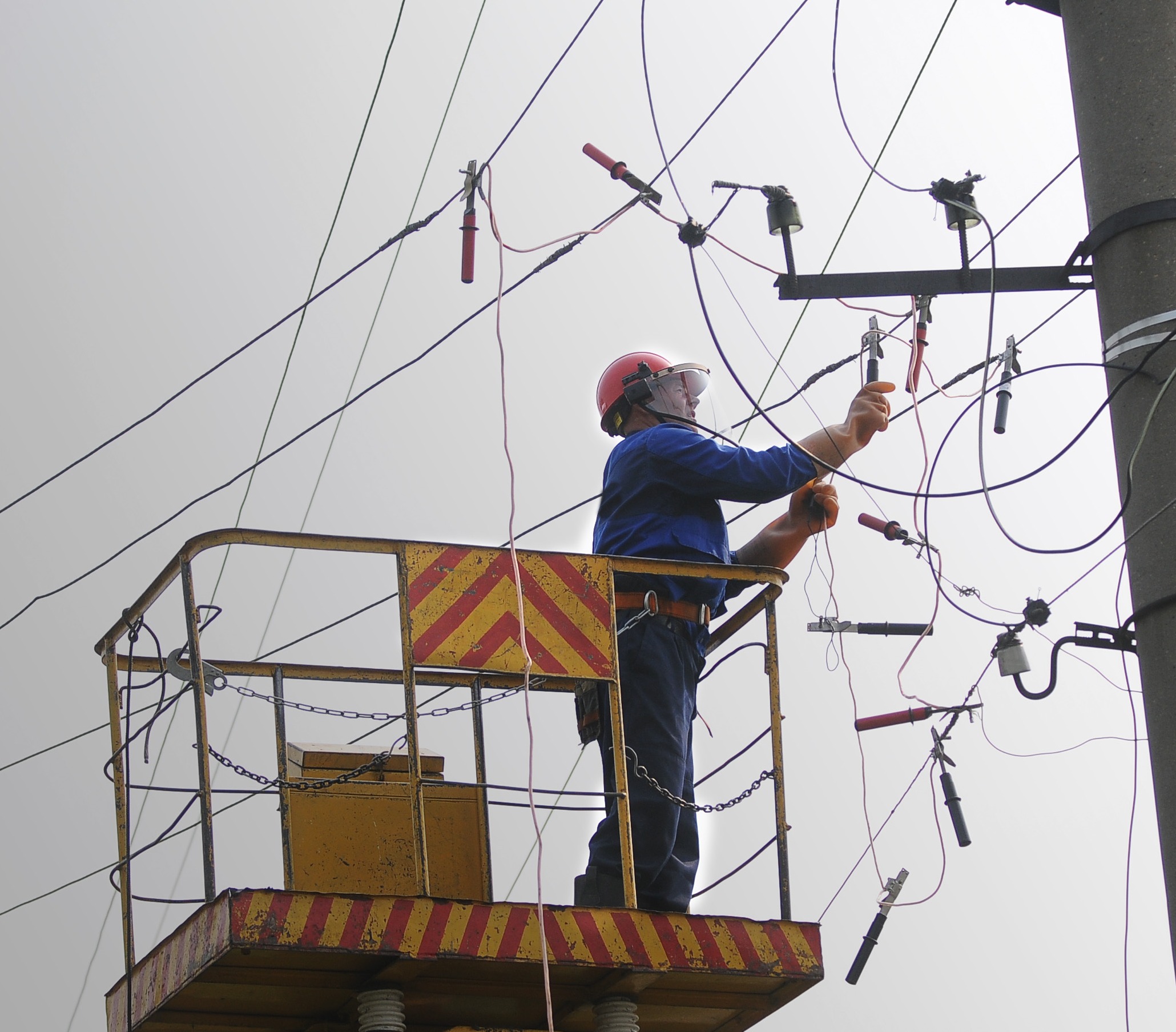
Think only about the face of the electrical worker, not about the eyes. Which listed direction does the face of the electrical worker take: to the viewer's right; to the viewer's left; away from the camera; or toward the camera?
to the viewer's right

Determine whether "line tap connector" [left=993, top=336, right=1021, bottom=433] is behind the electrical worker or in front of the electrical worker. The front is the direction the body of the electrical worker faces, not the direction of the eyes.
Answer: in front

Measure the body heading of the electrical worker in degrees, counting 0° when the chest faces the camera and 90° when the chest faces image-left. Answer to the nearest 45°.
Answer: approximately 270°

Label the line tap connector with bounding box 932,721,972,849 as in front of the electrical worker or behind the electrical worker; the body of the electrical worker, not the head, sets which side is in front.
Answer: in front

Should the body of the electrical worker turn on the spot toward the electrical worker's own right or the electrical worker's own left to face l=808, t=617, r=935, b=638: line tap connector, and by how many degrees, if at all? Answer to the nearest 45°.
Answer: approximately 45° to the electrical worker's own left

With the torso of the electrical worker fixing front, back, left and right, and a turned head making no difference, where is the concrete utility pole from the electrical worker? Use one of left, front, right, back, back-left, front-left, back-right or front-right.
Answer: front-right
